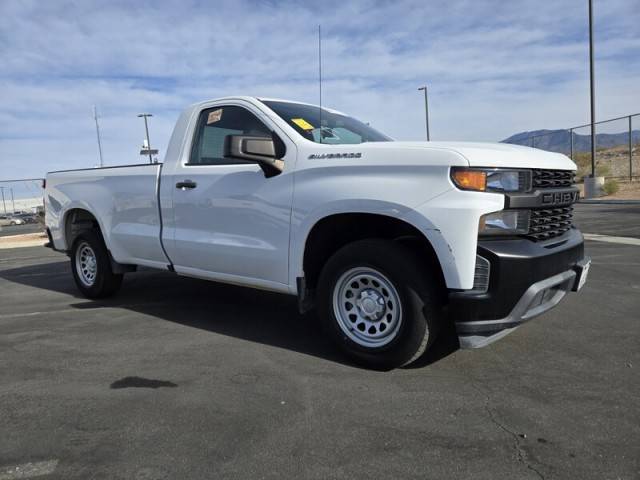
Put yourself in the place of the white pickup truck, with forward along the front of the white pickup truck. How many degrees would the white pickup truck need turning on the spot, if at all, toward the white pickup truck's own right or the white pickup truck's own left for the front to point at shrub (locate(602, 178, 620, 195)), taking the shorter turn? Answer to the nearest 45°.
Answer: approximately 90° to the white pickup truck's own left

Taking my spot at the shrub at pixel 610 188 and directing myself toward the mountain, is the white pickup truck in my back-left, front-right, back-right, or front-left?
back-left

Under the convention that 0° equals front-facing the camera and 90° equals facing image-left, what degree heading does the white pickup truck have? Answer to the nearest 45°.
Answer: approximately 315°

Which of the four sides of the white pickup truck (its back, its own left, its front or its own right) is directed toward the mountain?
left
